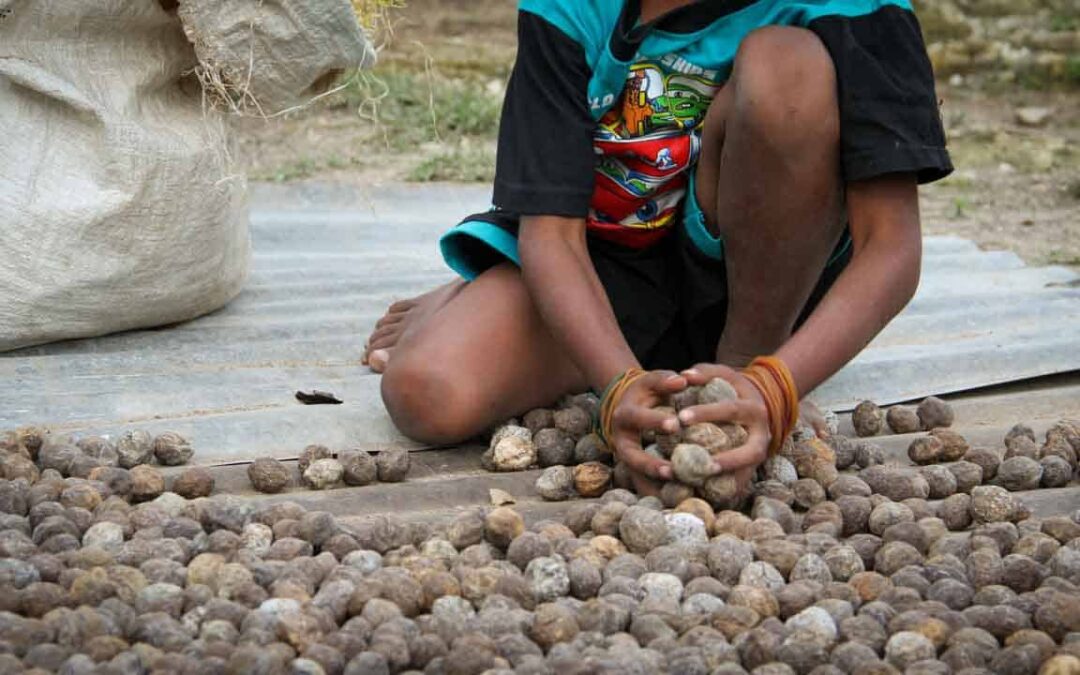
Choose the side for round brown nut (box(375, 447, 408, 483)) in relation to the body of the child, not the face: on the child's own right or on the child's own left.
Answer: on the child's own right

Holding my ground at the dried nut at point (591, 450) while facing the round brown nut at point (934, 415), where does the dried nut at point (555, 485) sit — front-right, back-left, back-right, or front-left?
back-right

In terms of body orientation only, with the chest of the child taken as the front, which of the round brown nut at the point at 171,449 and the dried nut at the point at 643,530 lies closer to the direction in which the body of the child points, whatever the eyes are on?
the dried nut

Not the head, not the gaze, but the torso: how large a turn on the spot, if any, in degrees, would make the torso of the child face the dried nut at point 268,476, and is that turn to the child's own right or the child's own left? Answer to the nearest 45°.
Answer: approximately 45° to the child's own right

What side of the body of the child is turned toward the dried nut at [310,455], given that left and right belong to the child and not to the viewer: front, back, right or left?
right

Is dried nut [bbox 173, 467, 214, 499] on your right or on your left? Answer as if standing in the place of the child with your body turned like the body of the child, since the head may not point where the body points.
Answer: on your right

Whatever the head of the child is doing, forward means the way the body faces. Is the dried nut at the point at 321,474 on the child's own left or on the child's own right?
on the child's own right

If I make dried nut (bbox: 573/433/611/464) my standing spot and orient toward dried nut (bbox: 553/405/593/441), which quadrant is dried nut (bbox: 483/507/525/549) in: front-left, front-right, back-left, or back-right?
back-left

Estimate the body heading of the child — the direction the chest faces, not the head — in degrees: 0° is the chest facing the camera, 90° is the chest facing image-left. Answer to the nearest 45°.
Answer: approximately 0°
